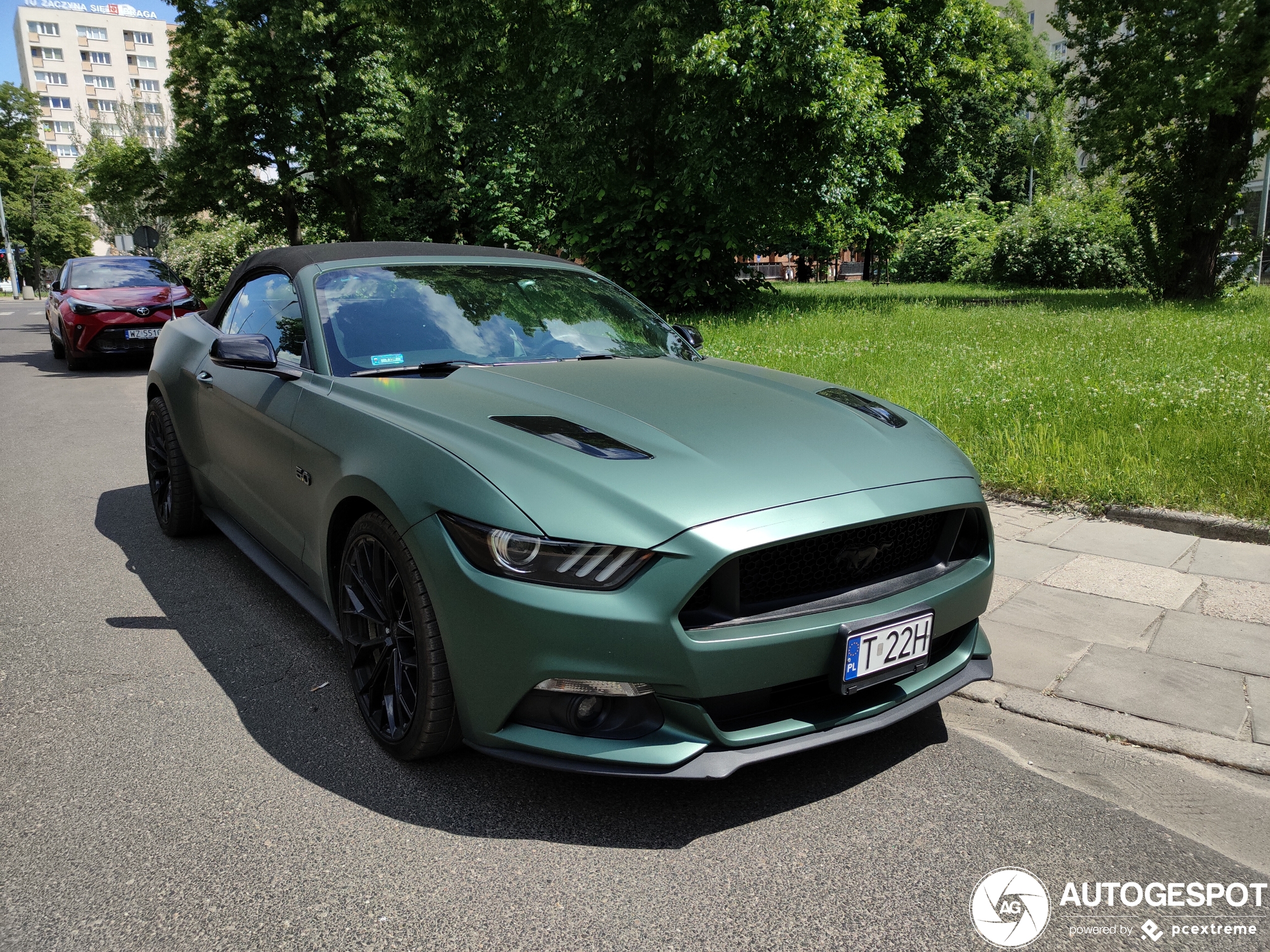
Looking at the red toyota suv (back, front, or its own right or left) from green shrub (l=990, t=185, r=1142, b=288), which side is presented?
left

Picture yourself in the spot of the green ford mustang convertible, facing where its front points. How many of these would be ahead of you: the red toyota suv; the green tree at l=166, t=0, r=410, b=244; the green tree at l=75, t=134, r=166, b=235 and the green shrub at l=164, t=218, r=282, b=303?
0

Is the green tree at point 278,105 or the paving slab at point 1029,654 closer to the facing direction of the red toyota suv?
the paving slab

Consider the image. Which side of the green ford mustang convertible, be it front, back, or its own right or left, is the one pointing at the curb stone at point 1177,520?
left

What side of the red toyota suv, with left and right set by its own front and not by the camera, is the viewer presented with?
front

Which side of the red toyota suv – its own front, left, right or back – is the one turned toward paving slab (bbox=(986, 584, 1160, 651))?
front

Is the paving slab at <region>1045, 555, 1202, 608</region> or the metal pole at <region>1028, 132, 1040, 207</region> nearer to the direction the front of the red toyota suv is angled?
the paving slab

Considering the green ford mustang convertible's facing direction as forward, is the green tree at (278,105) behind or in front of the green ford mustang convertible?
behind

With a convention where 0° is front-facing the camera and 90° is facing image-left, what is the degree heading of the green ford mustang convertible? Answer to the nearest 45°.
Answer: approximately 315°

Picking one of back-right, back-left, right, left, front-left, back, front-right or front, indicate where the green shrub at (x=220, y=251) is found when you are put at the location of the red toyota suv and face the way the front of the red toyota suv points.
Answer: back

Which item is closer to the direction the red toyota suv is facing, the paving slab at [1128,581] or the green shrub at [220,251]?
the paving slab

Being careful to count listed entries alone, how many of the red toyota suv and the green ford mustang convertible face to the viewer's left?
0

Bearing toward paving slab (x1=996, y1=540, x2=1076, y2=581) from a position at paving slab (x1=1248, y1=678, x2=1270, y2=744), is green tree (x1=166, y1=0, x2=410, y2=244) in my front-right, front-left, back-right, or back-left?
front-left

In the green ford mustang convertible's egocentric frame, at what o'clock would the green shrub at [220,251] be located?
The green shrub is roughly at 7 o'clock from the green ford mustang convertible.

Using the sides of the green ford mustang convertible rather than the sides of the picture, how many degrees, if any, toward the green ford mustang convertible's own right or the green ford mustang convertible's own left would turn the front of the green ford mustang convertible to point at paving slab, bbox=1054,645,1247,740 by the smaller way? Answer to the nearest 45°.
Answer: approximately 45° to the green ford mustang convertible's own left

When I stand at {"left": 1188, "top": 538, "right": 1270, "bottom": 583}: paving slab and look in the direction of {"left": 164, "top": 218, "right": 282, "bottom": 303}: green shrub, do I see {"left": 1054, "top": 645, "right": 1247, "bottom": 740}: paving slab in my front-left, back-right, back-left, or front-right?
back-left

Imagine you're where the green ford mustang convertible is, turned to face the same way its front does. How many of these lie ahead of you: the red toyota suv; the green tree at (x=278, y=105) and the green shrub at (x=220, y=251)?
0

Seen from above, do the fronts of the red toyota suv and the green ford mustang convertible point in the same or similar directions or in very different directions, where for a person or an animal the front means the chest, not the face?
same or similar directions
